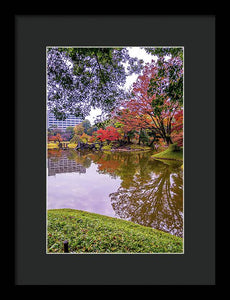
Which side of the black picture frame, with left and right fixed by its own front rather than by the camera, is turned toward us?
front
